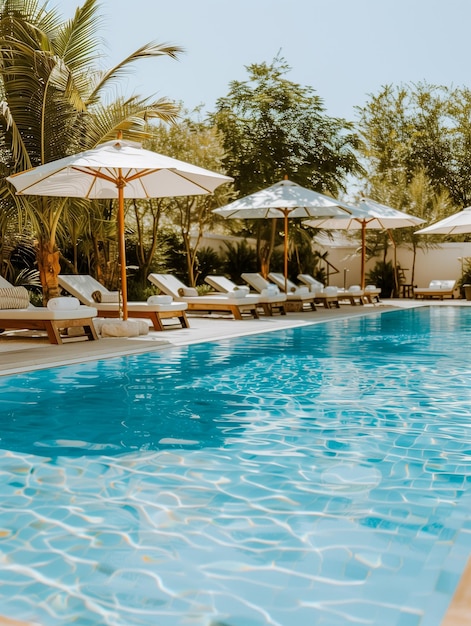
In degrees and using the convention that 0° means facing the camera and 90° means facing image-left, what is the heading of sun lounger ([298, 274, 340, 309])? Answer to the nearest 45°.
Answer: approximately 315°

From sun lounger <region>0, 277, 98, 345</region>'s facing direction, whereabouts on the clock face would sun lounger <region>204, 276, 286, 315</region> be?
sun lounger <region>204, 276, 286, 315</region> is roughly at 9 o'clock from sun lounger <region>0, 277, 98, 345</region>.

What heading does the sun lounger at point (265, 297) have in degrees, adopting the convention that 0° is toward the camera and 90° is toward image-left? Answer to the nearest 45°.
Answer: approximately 315°

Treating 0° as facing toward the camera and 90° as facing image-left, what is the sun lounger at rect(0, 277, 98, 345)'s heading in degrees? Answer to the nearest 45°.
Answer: approximately 315°

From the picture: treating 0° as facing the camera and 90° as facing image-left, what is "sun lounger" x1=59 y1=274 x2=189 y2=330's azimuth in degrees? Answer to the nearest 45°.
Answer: approximately 315°

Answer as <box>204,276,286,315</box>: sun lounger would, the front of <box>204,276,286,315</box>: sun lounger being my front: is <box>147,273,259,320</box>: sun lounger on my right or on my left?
on my right

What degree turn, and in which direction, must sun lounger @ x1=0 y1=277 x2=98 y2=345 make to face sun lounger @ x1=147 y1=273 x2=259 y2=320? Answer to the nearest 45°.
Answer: approximately 90° to its left

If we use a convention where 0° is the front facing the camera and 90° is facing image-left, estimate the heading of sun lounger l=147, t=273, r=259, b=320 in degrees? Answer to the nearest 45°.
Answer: approximately 315°

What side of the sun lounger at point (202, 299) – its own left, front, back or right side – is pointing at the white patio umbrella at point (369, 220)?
left

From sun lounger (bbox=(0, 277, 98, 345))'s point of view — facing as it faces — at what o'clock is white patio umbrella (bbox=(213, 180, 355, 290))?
The white patio umbrella is roughly at 9 o'clock from the sun lounger.
